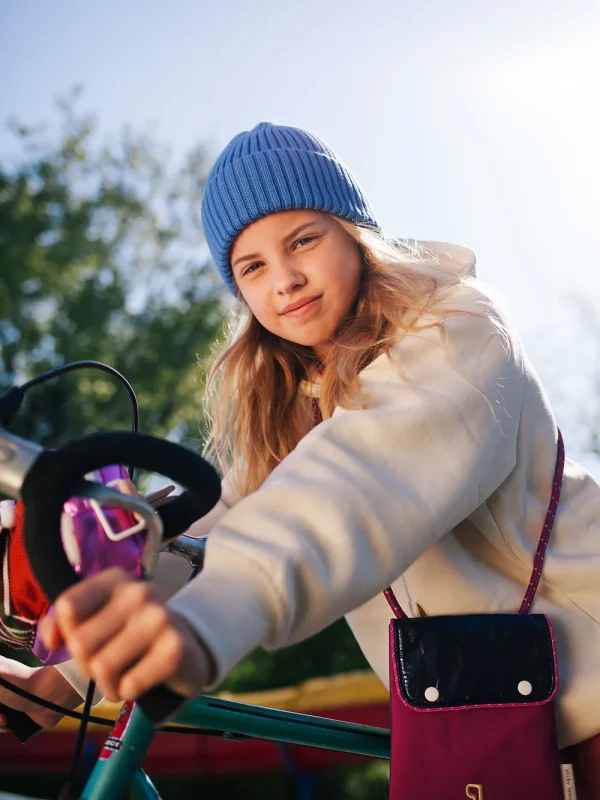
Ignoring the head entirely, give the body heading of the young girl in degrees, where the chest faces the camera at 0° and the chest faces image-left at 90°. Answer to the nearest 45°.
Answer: approximately 45°

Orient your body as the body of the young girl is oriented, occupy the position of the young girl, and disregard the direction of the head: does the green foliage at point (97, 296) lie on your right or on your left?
on your right
